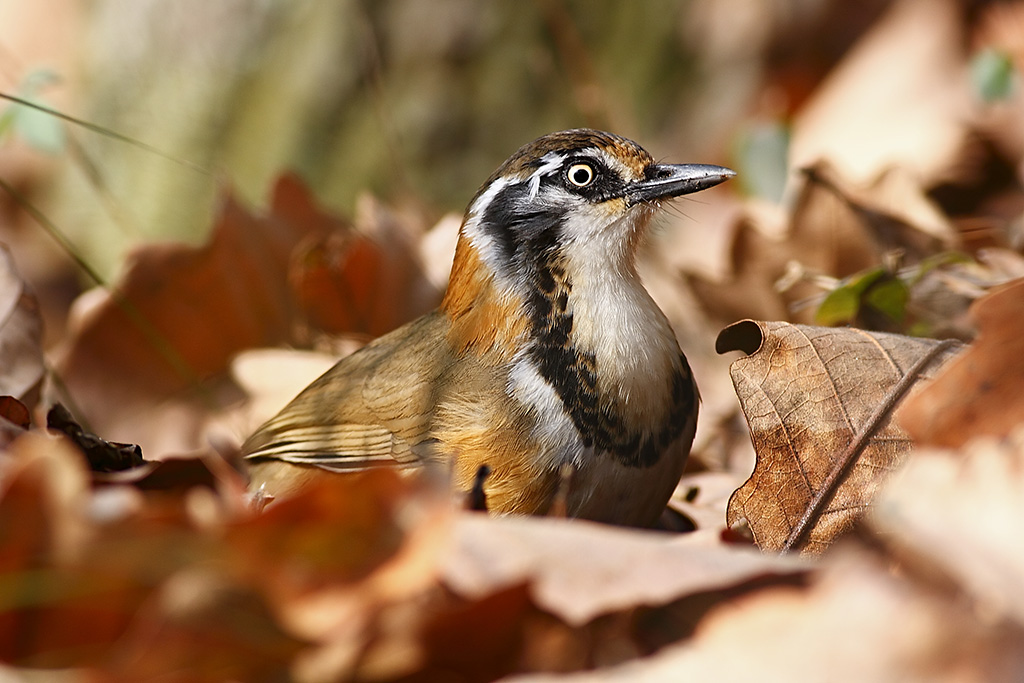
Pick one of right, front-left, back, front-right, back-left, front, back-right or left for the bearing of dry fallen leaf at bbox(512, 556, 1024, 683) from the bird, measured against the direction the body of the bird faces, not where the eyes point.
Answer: front-right

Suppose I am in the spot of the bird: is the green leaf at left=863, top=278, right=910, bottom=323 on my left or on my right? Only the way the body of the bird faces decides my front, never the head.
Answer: on my left

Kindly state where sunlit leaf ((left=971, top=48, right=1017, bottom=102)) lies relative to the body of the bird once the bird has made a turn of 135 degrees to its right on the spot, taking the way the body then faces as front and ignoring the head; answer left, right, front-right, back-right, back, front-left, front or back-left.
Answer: back-right

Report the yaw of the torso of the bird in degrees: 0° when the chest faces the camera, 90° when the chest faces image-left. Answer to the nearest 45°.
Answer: approximately 315°

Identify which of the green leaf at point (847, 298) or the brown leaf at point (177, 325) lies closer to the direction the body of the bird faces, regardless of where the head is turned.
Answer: the green leaf

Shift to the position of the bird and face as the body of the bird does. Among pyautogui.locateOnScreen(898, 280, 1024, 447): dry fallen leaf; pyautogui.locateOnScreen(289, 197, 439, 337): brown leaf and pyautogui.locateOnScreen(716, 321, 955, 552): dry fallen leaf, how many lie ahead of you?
2

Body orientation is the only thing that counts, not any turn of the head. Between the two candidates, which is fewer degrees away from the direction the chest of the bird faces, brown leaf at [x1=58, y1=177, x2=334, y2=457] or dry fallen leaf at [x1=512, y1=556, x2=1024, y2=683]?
the dry fallen leaf

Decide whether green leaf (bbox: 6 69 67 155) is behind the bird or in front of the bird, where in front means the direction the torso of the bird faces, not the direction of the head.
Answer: behind

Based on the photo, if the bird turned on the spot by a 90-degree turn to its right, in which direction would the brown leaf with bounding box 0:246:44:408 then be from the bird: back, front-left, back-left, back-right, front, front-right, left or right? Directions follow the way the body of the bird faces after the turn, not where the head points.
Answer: front-right

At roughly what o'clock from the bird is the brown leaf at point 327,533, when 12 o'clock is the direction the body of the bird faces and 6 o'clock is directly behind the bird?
The brown leaf is roughly at 2 o'clock from the bird.

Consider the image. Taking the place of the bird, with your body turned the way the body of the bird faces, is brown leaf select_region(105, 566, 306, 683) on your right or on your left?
on your right

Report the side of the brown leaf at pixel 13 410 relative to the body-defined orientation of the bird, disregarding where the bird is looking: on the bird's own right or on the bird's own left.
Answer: on the bird's own right

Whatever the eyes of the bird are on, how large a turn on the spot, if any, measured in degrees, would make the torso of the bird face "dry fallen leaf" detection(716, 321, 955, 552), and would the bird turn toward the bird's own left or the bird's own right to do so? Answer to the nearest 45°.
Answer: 0° — it already faces it

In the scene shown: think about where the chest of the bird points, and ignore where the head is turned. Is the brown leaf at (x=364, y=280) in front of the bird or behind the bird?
behind

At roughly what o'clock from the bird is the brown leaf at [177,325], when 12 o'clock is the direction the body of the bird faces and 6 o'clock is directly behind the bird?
The brown leaf is roughly at 6 o'clock from the bird.
